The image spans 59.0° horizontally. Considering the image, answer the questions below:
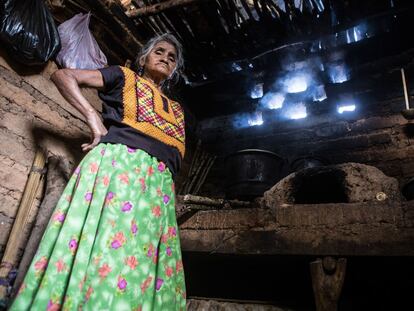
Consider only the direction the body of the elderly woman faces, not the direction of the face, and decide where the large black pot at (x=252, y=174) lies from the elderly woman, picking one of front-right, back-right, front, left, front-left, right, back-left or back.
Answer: left

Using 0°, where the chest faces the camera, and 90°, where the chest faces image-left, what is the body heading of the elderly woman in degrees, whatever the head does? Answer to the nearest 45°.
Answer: approximately 315°

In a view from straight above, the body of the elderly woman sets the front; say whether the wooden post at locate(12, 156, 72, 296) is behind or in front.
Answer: behind

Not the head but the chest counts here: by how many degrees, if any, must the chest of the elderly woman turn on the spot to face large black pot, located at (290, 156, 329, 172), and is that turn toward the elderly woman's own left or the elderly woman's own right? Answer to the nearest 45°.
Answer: approximately 90° to the elderly woman's own left
